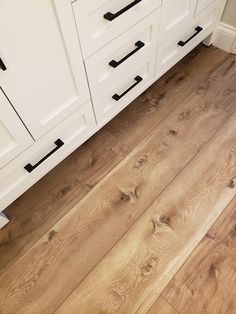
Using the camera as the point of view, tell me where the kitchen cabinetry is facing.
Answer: facing the viewer and to the right of the viewer
